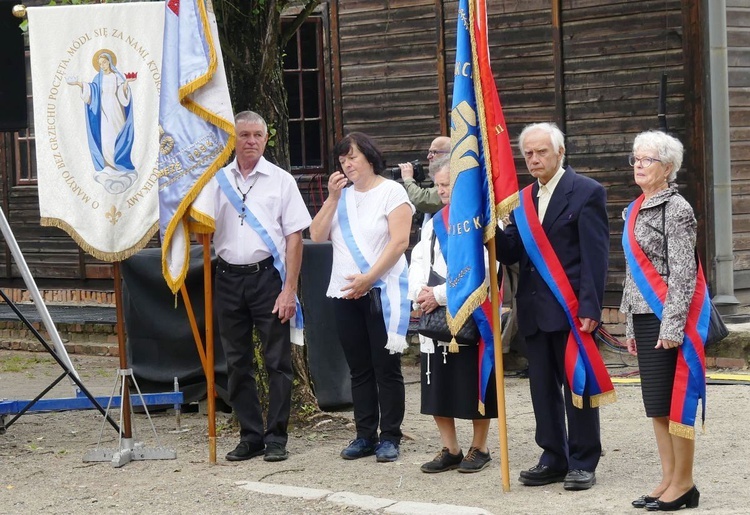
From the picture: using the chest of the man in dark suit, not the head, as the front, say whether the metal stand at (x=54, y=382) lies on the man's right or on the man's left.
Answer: on the man's right

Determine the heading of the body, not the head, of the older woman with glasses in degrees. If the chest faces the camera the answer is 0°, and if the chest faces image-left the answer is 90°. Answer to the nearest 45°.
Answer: approximately 45°

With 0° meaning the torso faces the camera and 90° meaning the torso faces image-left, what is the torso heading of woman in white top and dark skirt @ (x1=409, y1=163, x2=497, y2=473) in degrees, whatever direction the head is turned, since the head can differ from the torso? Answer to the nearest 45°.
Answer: approximately 45°

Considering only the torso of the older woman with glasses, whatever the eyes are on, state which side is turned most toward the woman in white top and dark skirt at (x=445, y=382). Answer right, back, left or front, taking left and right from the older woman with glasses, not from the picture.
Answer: right

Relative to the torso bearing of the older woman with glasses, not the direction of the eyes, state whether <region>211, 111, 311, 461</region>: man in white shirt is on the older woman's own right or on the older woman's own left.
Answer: on the older woman's own right

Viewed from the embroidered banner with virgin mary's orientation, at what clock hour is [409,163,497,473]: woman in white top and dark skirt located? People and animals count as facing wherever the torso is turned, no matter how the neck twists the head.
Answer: The woman in white top and dark skirt is roughly at 10 o'clock from the embroidered banner with virgin mary.
